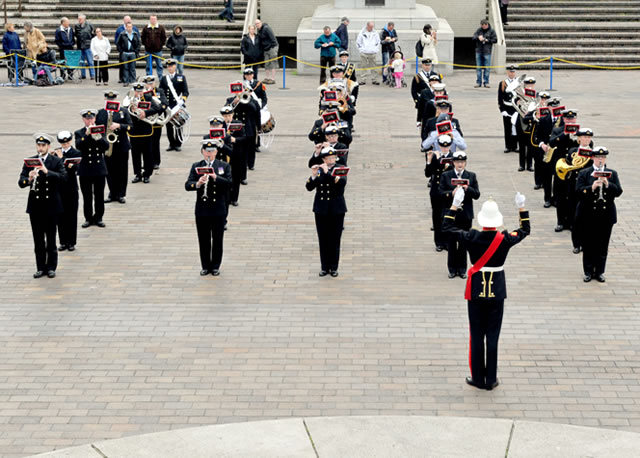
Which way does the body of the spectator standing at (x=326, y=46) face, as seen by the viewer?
toward the camera

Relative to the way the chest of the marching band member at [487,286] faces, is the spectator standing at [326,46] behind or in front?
in front

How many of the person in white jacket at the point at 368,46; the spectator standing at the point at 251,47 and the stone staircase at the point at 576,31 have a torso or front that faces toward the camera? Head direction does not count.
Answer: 3

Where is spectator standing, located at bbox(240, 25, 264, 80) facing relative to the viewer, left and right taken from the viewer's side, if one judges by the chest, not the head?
facing the viewer

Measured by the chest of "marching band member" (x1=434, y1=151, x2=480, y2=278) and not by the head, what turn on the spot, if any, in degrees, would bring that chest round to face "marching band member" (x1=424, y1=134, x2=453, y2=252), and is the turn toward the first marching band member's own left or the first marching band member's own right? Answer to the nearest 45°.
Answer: approximately 180°

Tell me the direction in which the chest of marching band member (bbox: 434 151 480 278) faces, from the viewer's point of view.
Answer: toward the camera

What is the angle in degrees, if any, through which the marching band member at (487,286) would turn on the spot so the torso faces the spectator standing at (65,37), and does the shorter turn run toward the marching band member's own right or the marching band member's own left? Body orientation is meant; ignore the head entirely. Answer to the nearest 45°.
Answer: approximately 45° to the marching band member's own left

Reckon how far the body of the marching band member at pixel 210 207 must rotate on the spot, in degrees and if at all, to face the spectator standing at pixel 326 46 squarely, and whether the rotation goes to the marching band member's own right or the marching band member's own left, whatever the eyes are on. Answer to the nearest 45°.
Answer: approximately 180°

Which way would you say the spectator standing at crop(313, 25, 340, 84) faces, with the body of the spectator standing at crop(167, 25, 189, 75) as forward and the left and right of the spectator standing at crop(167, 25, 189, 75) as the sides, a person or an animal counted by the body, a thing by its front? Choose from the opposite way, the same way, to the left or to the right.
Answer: the same way

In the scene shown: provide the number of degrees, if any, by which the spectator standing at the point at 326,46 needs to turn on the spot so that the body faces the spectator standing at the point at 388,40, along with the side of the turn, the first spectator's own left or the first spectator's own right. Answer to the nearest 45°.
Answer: approximately 90° to the first spectator's own left

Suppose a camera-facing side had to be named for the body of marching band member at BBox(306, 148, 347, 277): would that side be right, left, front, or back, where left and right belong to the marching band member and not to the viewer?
front

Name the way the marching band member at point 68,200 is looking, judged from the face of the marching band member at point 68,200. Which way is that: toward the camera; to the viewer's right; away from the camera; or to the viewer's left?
toward the camera

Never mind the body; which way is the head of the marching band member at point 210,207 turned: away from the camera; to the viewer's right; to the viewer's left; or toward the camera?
toward the camera

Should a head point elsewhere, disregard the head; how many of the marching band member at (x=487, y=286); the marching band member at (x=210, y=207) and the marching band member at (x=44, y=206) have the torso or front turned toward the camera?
2

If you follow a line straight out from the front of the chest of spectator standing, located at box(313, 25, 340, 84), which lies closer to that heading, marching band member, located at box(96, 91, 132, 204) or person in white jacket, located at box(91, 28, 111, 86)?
the marching band member

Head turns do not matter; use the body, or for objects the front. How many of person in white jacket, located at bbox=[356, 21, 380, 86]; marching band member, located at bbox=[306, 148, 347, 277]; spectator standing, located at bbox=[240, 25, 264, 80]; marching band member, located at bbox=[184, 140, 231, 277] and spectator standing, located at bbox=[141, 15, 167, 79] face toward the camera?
5

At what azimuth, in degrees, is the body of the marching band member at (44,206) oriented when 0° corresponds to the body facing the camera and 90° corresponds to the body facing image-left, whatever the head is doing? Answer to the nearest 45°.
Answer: approximately 0°

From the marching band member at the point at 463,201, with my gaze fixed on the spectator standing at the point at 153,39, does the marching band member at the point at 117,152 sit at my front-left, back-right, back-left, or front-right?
front-left

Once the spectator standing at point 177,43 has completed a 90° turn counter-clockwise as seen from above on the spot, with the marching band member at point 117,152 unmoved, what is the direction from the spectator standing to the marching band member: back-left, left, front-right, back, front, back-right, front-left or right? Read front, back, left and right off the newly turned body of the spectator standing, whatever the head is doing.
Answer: right
